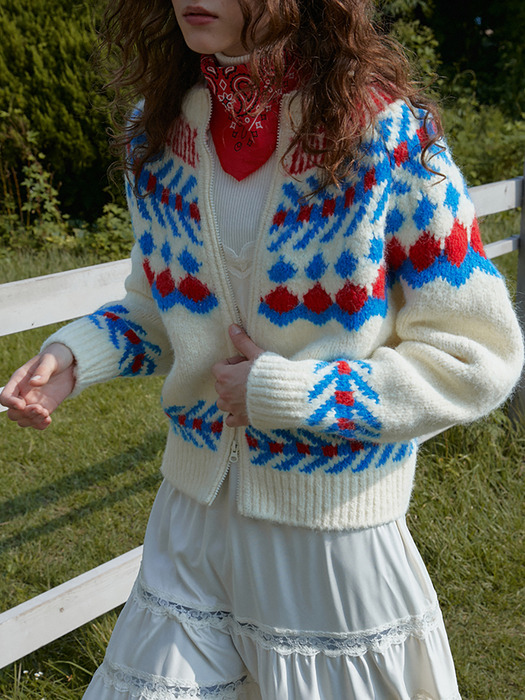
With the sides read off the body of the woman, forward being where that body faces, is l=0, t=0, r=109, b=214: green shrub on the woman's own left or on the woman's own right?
on the woman's own right

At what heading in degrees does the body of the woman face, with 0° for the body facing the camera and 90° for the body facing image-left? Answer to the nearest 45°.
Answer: approximately 45°
